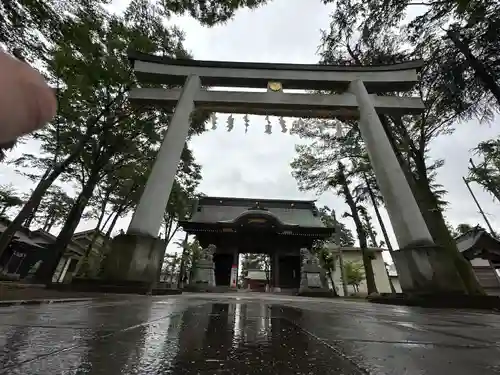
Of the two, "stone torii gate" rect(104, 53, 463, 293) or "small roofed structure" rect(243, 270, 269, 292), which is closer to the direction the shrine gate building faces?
the stone torii gate

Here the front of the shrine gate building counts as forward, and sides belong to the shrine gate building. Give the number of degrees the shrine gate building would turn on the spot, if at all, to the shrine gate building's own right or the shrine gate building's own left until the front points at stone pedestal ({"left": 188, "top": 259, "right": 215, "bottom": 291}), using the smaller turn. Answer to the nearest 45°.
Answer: approximately 45° to the shrine gate building's own right

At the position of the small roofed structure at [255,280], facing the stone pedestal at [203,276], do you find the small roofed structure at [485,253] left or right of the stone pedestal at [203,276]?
left

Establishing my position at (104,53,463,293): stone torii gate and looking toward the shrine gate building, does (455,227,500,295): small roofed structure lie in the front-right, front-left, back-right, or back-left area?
front-right

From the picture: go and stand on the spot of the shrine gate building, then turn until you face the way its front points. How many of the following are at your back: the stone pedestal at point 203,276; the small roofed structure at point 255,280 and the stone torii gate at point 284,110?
1

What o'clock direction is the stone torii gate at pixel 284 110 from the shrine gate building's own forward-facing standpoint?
The stone torii gate is roughly at 12 o'clock from the shrine gate building.

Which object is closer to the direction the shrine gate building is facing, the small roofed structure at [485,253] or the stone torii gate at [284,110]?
the stone torii gate

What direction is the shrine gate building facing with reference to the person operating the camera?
facing the viewer

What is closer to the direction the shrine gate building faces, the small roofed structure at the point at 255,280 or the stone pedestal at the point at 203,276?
the stone pedestal

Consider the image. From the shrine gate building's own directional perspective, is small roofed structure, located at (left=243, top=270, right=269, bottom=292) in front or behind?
behind

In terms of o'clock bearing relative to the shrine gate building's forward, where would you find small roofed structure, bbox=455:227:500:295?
The small roofed structure is roughly at 9 o'clock from the shrine gate building.
